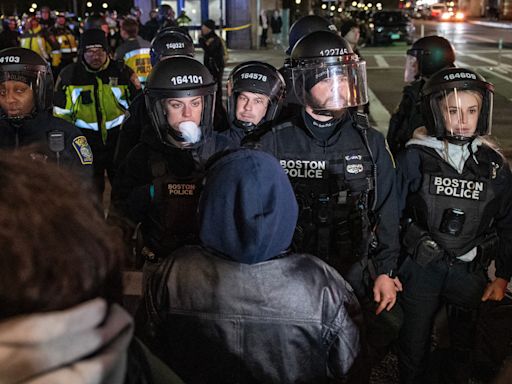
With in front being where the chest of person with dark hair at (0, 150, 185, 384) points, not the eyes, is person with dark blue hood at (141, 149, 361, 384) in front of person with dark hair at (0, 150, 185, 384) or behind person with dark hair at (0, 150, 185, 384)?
in front

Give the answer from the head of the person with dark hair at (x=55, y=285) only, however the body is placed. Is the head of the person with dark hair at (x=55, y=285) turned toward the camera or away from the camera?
away from the camera

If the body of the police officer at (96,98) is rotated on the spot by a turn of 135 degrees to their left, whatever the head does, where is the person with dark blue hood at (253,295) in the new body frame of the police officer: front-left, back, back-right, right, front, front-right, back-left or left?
back-right

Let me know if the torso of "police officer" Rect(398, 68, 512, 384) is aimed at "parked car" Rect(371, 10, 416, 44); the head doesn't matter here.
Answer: no

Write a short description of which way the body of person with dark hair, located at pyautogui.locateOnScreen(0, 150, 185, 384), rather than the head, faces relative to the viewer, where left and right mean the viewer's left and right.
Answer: facing away from the viewer

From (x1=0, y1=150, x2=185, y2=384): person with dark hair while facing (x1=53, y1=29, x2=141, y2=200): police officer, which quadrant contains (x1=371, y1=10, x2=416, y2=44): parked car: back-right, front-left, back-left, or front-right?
front-right

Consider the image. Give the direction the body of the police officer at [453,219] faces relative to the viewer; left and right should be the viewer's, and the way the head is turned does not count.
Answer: facing the viewer

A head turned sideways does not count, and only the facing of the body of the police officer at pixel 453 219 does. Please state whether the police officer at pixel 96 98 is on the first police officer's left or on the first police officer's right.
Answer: on the first police officer's right
